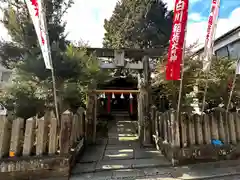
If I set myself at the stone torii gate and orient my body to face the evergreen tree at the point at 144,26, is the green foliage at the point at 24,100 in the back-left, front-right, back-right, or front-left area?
back-left

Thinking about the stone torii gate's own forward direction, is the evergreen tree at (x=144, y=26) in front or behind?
behind

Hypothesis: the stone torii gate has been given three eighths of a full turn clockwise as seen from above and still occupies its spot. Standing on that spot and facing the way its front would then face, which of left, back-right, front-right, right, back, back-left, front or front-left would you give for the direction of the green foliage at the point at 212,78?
back

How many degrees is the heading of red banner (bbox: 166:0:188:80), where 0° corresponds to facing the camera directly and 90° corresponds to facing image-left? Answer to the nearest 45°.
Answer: approximately 0°

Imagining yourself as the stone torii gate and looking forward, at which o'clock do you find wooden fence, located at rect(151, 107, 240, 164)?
The wooden fence is roughly at 11 o'clock from the stone torii gate.

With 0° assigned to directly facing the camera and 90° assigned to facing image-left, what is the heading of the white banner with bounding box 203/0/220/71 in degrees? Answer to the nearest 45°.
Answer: approximately 0°

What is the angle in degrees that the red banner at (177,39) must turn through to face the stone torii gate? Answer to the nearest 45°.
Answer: approximately 135° to its right

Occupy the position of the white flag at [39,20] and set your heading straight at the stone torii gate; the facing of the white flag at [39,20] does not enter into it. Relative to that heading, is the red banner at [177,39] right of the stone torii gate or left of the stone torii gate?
right

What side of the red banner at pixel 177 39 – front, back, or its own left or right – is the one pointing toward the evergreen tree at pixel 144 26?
back

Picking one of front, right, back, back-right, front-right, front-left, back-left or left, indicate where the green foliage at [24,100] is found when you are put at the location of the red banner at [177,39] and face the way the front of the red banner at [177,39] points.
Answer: right

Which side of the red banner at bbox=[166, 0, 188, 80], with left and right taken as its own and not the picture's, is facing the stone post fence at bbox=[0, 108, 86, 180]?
right

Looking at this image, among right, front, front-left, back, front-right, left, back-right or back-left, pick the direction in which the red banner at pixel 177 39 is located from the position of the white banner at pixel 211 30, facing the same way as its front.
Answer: front-right
